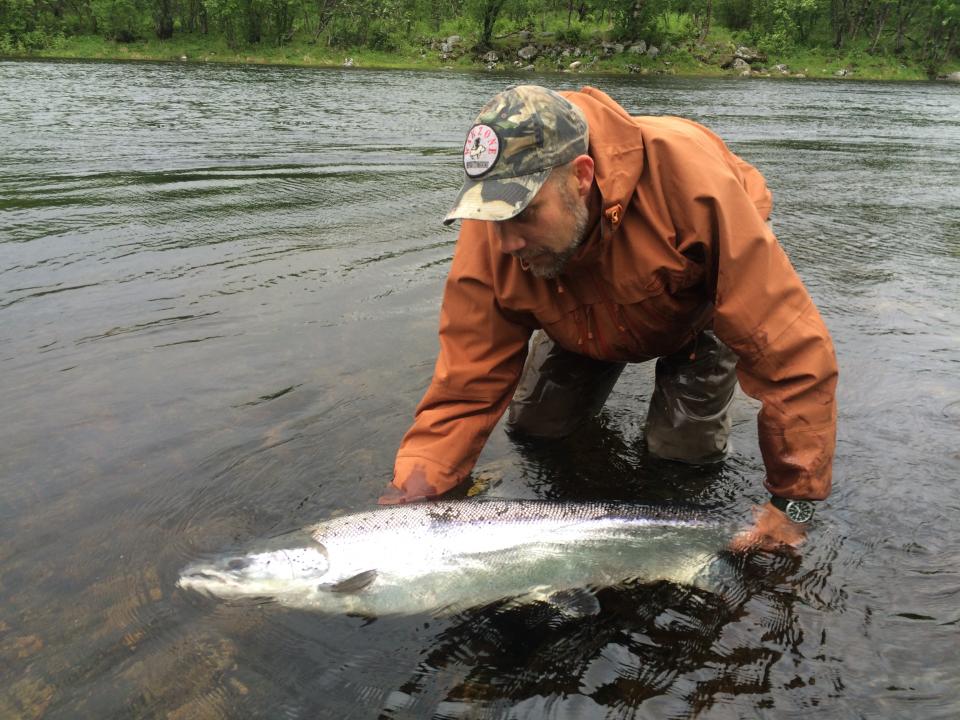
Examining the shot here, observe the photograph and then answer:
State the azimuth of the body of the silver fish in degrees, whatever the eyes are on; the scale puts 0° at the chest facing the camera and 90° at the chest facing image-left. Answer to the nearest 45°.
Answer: approximately 90°

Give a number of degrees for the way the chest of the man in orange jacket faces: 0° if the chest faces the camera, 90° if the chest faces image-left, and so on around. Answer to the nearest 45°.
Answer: approximately 45°

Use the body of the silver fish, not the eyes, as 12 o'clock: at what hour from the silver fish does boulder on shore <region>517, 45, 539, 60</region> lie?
The boulder on shore is roughly at 3 o'clock from the silver fish.

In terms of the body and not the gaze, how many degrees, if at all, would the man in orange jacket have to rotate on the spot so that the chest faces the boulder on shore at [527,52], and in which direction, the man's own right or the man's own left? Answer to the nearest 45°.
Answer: approximately 135° to the man's own right
